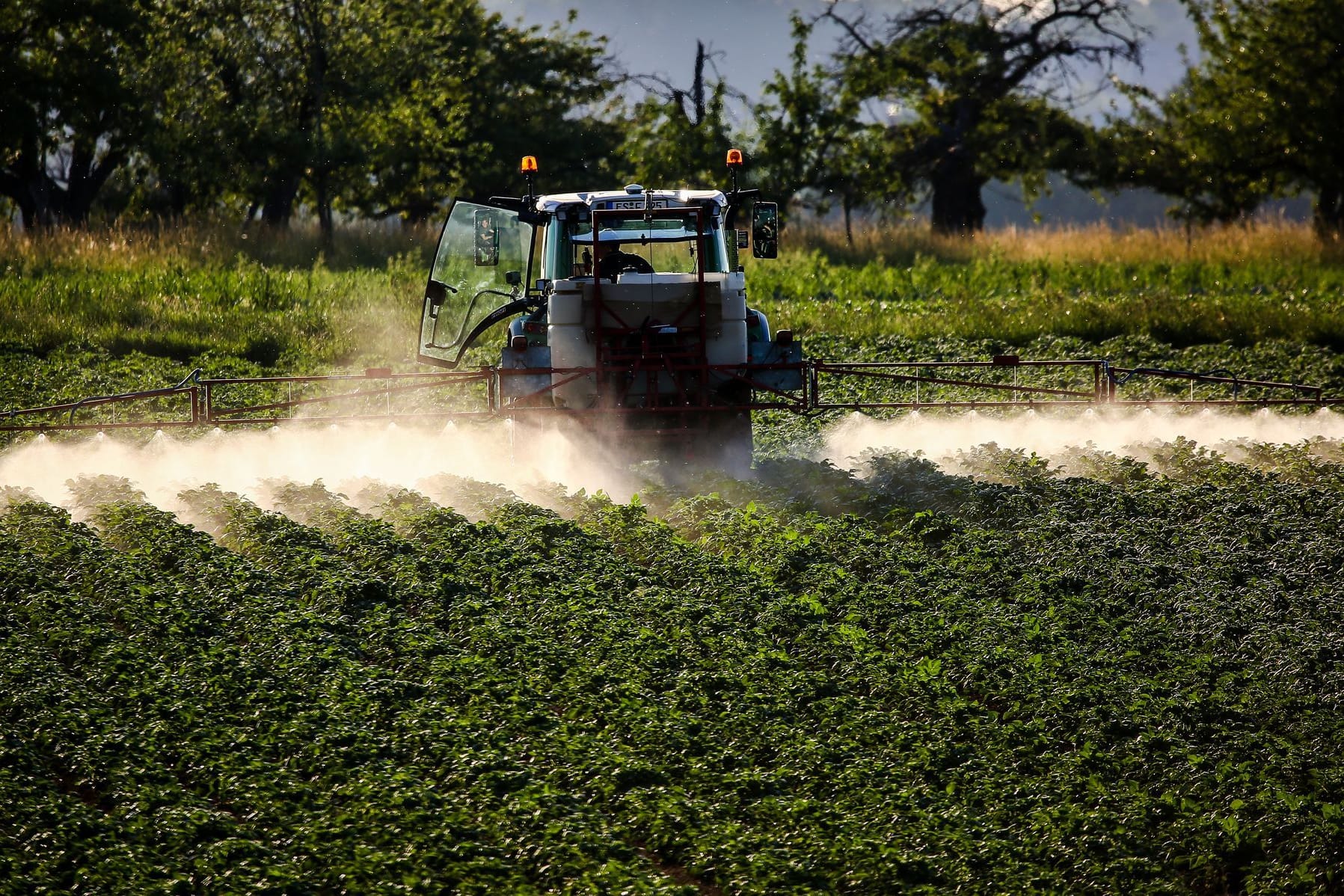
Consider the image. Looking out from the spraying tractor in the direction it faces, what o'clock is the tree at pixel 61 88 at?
The tree is roughly at 11 o'clock from the spraying tractor.

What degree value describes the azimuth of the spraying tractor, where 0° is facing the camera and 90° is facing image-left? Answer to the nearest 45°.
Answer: approximately 180°

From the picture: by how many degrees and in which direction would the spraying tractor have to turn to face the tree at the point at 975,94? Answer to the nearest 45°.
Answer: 0° — it already faces it

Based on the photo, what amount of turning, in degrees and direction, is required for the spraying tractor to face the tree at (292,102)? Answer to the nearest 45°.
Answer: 0° — it already faces it

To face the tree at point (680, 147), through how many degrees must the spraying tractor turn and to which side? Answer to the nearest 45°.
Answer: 0° — it already faces it

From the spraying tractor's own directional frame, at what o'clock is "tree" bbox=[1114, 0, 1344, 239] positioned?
The tree is roughly at 1 o'clock from the spraying tractor.
